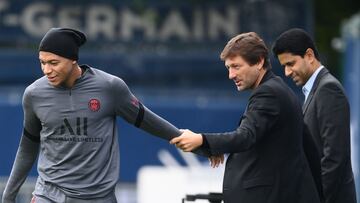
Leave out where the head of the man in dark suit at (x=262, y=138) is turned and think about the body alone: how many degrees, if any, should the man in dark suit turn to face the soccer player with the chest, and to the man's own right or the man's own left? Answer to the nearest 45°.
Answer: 0° — they already face them

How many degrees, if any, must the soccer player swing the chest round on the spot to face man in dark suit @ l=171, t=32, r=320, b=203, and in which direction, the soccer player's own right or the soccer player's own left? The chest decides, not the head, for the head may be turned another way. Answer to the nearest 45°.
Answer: approximately 90° to the soccer player's own left

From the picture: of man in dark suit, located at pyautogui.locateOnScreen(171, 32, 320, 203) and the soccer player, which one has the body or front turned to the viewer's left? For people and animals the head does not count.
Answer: the man in dark suit

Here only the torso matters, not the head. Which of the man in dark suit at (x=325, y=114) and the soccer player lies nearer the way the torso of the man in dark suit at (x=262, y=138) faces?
the soccer player

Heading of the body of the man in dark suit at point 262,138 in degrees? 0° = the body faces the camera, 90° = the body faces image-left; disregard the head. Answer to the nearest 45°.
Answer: approximately 90°

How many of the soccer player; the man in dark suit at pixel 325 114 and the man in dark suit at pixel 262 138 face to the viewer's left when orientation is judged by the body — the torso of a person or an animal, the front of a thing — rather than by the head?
2

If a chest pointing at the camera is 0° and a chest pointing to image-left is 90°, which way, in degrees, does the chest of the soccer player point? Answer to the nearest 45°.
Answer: approximately 0°

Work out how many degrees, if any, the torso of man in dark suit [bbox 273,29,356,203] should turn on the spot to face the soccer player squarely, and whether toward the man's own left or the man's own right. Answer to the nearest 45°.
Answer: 0° — they already face them

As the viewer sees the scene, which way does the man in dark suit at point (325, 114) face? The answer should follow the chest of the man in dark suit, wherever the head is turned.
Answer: to the viewer's left
